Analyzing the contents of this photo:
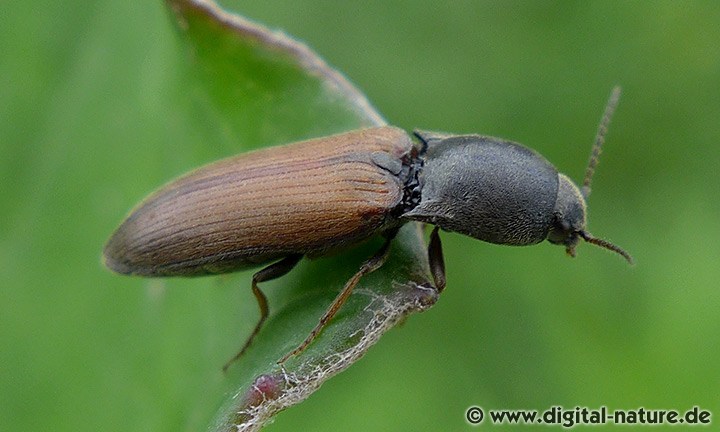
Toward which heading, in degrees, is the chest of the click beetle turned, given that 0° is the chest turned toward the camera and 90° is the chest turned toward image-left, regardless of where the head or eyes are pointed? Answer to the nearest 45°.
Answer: approximately 270°
